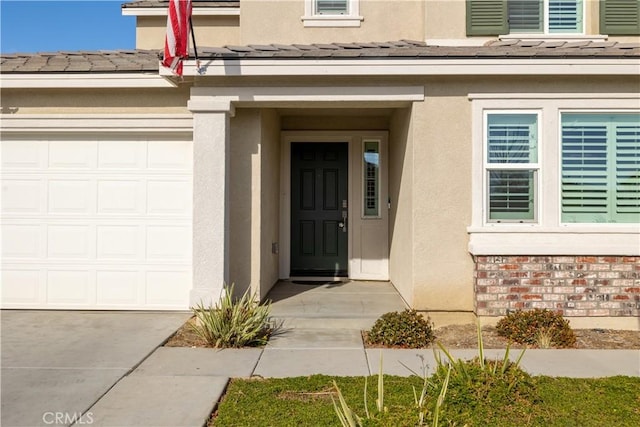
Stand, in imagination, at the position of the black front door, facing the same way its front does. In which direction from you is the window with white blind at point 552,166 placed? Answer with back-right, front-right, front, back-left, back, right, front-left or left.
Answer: front-left

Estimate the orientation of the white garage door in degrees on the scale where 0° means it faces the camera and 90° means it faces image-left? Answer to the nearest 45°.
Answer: approximately 0°
